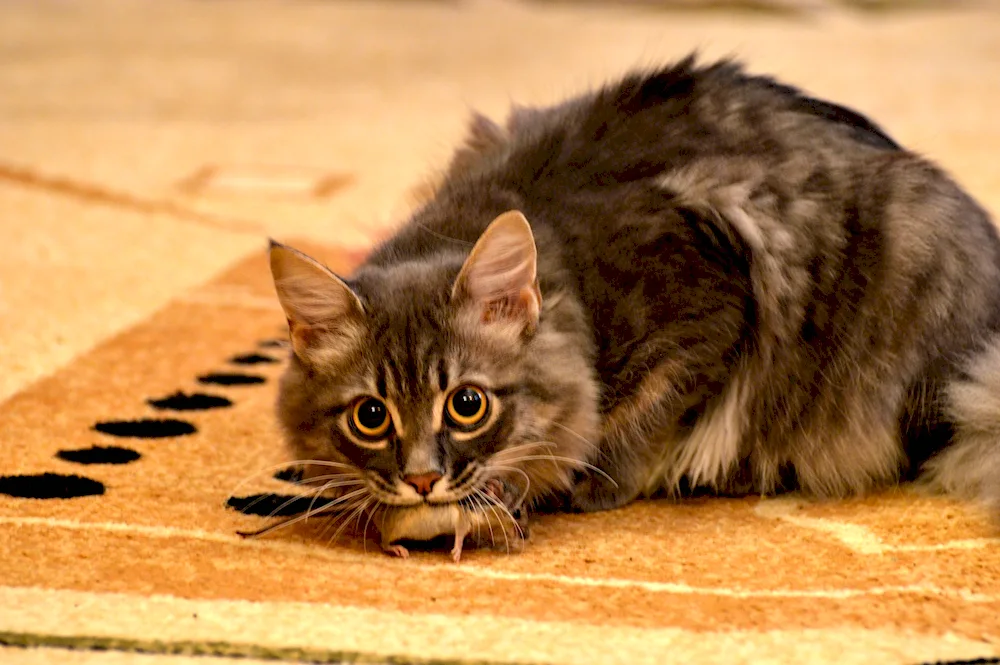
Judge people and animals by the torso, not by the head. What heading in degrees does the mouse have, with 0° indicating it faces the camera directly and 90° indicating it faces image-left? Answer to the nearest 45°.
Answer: approximately 270°

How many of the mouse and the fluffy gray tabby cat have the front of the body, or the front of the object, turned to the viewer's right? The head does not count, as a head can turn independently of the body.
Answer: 1
